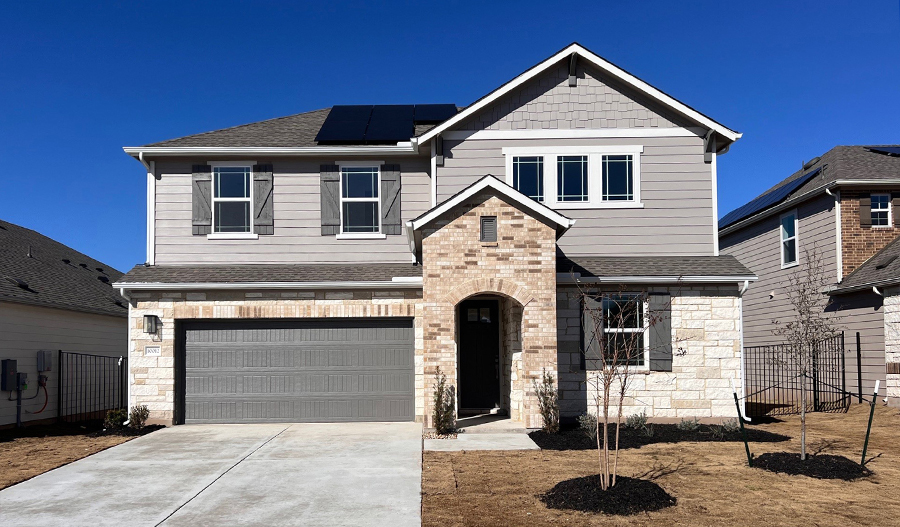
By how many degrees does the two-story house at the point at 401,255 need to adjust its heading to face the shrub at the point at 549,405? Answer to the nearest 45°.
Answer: approximately 45° to its left

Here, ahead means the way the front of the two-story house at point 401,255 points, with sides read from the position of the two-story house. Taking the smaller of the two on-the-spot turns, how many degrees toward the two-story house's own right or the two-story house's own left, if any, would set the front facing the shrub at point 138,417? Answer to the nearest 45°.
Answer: approximately 90° to the two-story house's own right

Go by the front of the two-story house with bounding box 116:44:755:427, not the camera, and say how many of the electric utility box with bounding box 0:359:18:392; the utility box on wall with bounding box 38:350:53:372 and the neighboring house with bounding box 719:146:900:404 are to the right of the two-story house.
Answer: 2

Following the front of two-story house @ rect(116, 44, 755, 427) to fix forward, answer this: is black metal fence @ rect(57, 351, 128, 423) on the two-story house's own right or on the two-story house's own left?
on the two-story house's own right

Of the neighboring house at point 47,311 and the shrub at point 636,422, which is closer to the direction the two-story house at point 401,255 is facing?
the shrub

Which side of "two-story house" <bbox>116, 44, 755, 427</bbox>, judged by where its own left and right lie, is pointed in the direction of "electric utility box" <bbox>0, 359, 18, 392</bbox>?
right

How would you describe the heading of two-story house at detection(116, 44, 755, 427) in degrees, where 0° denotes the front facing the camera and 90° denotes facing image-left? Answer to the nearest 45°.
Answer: approximately 0°

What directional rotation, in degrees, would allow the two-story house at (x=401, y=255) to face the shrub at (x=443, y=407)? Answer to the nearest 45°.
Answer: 0° — it already faces it

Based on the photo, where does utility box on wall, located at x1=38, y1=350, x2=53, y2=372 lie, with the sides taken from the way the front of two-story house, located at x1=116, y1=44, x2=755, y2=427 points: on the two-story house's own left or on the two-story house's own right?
on the two-story house's own right

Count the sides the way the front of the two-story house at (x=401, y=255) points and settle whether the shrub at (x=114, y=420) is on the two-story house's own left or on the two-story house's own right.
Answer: on the two-story house's own right

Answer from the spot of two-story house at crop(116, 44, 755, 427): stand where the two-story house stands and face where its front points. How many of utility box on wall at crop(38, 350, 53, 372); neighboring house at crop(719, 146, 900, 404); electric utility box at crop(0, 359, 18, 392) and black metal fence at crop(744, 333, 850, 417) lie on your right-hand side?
2
